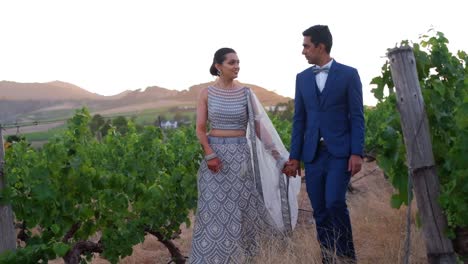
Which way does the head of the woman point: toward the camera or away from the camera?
toward the camera

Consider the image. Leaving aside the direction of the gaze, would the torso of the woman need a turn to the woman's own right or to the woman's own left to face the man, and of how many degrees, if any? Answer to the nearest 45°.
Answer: approximately 45° to the woman's own left

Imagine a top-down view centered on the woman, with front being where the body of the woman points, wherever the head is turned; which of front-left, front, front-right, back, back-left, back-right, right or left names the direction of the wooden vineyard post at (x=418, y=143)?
front-left

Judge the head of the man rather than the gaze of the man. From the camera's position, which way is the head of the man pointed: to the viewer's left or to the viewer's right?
to the viewer's left

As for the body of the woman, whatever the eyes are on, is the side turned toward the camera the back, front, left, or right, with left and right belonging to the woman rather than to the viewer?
front
